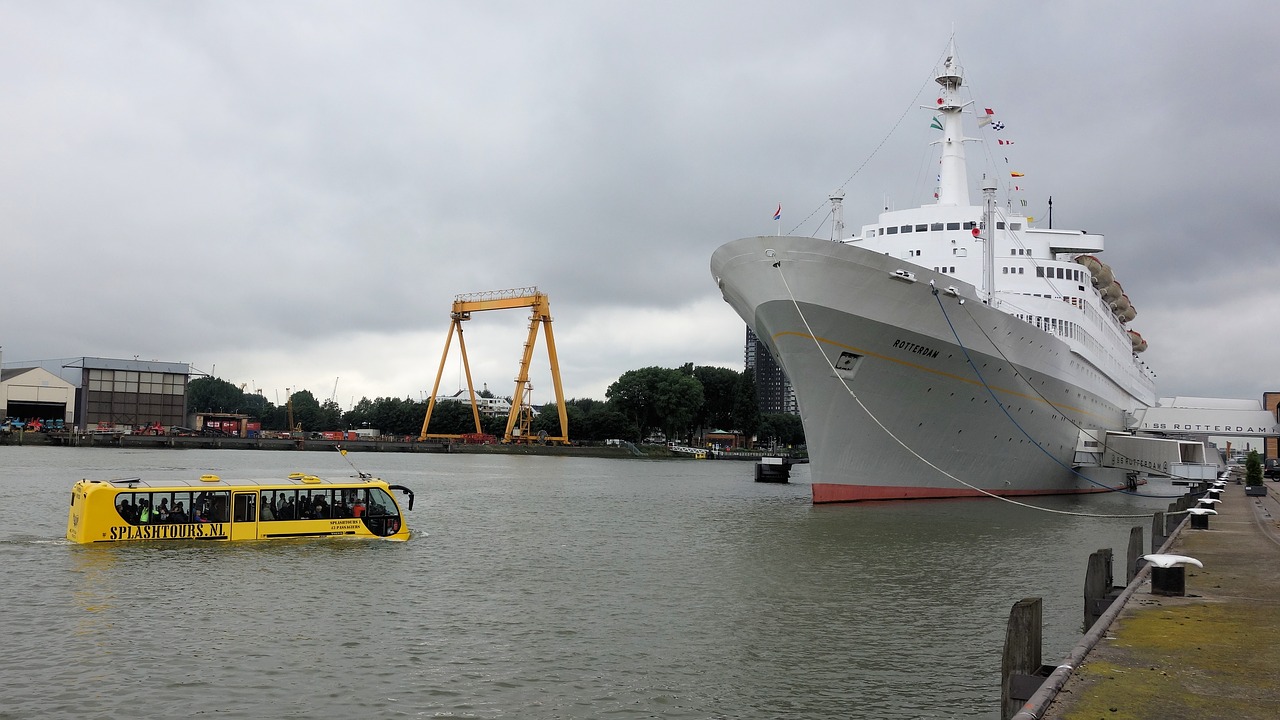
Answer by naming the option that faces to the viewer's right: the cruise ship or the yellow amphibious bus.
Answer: the yellow amphibious bus

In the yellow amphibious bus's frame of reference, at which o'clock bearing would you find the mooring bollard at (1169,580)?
The mooring bollard is roughly at 2 o'clock from the yellow amphibious bus.

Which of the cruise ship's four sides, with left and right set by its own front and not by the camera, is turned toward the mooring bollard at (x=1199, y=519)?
left

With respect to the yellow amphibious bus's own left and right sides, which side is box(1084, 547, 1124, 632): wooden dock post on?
on its right

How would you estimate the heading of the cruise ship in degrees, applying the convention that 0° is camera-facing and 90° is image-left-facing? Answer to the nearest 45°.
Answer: approximately 45°

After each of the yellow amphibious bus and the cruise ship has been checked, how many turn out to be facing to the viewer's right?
1

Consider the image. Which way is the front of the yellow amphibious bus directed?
to the viewer's right

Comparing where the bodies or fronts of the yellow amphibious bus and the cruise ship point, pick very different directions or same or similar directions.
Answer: very different directions

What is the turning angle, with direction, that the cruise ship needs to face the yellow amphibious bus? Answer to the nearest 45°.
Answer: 0° — it already faces it
